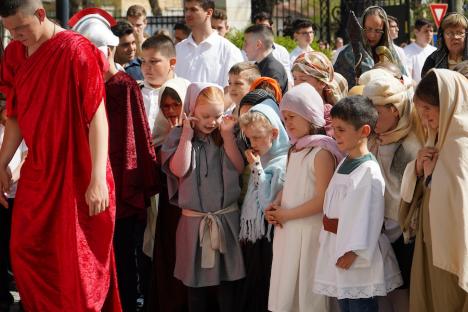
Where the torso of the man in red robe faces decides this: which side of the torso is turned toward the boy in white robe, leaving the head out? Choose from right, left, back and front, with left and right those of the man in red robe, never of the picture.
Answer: left

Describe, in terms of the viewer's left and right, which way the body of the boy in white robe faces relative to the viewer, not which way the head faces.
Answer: facing the viewer and to the left of the viewer

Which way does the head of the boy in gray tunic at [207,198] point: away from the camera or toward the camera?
toward the camera

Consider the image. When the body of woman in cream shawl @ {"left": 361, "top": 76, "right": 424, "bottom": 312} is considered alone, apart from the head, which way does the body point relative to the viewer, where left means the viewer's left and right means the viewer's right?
facing to the left of the viewer

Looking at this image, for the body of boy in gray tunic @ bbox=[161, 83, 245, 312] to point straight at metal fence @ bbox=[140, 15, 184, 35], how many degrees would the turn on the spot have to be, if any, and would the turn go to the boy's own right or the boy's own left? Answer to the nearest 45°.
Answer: approximately 180°

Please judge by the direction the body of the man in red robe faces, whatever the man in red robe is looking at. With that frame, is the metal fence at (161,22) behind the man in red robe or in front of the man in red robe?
behind

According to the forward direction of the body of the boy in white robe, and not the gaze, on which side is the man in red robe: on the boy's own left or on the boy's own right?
on the boy's own right

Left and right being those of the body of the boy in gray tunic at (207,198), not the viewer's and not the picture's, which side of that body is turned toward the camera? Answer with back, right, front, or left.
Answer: front

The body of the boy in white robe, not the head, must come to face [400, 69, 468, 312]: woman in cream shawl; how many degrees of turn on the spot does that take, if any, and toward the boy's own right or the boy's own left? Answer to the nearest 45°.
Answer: approximately 90° to the boy's own left

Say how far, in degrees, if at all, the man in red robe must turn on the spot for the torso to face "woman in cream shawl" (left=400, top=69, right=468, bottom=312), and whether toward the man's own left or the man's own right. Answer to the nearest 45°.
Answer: approximately 90° to the man's own left

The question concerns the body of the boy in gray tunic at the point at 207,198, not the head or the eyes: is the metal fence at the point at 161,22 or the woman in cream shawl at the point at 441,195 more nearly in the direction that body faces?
the woman in cream shawl

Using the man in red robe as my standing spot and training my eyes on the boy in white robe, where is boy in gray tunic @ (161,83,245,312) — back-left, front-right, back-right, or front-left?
front-left
